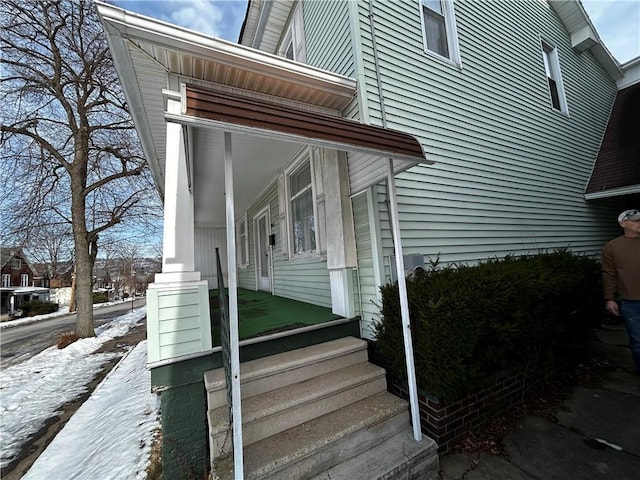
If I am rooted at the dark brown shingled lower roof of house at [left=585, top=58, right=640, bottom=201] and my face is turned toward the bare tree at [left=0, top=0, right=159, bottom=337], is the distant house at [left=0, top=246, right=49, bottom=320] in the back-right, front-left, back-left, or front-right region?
front-right

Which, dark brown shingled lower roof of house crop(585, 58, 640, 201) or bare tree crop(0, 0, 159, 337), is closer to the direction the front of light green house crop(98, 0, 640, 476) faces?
the bare tree

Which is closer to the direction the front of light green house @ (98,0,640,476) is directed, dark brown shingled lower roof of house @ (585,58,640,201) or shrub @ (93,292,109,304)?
the shrub

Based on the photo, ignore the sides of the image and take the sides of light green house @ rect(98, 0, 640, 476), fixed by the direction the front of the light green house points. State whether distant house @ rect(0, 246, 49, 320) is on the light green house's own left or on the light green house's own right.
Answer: on the light green house's own right

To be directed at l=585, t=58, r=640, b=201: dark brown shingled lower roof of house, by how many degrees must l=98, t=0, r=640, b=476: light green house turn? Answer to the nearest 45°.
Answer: approximately 180°

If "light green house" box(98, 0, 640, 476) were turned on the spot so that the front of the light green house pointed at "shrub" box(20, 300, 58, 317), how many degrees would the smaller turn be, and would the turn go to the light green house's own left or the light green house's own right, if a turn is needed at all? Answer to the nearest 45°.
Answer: approximately 90° to the light green house's own right

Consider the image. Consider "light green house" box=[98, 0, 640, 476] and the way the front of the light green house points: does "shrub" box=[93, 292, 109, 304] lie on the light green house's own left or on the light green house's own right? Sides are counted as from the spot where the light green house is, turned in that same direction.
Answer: on the light green house's own right

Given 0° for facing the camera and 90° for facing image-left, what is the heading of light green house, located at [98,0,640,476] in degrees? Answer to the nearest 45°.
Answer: approximately 45°

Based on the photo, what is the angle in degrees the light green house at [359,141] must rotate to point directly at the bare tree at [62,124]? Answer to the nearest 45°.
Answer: approximately 45° to its right

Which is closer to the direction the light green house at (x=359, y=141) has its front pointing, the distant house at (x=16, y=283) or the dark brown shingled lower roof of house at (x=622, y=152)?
the distant house

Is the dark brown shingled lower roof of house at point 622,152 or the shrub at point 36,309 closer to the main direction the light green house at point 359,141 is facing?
the shrub
